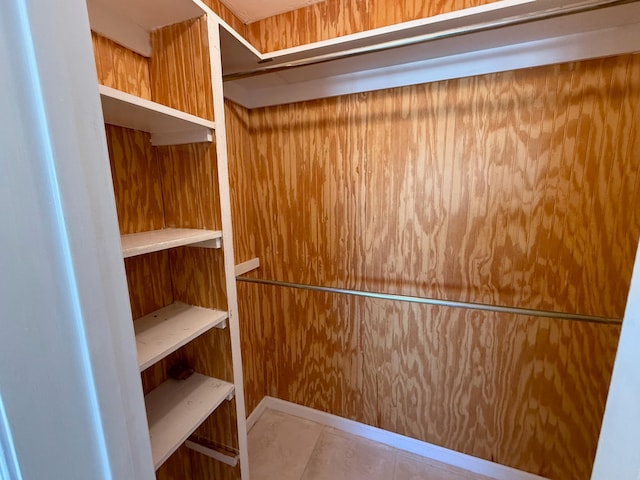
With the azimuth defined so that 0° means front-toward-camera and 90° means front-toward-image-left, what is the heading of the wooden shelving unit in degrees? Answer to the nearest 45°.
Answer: approximately 315°

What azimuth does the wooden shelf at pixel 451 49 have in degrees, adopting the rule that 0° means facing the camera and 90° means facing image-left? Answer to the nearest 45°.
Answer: approximately 45°

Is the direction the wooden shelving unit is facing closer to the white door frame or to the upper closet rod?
the upper closet rod

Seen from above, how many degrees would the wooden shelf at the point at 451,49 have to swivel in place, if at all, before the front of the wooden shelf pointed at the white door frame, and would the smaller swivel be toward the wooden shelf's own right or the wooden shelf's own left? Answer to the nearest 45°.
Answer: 0° — it already faces it

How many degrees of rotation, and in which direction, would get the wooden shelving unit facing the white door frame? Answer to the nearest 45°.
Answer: approximately 45° to its right
